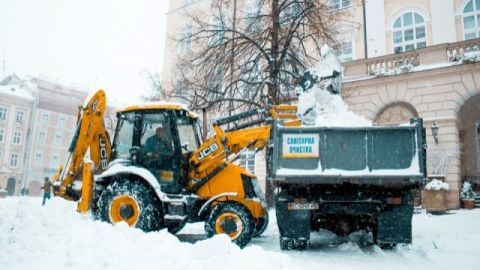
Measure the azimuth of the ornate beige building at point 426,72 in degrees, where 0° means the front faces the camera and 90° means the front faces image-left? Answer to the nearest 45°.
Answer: approximately 45°

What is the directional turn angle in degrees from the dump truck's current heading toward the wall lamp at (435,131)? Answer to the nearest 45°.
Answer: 0° — it already faces it

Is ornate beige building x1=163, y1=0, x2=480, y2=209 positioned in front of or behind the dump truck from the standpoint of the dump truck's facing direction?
in front

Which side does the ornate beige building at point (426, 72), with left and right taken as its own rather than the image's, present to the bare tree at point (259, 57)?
front

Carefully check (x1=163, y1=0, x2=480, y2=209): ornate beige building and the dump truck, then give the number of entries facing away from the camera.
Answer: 1

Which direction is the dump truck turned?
away from the camera

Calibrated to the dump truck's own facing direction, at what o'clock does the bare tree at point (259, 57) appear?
The bare tree is roughly at 11 o'clock from the dump truck.

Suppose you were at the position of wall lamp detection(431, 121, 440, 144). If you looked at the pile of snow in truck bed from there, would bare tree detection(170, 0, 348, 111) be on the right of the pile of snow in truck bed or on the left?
right

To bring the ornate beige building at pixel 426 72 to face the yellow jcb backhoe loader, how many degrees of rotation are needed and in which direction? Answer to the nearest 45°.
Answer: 0° — it already faces it

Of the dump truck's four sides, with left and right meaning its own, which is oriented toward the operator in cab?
left

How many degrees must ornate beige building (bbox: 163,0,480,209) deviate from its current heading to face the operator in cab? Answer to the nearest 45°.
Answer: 0° — it already faces them

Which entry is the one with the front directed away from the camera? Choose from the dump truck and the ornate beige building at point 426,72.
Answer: the dump truck
